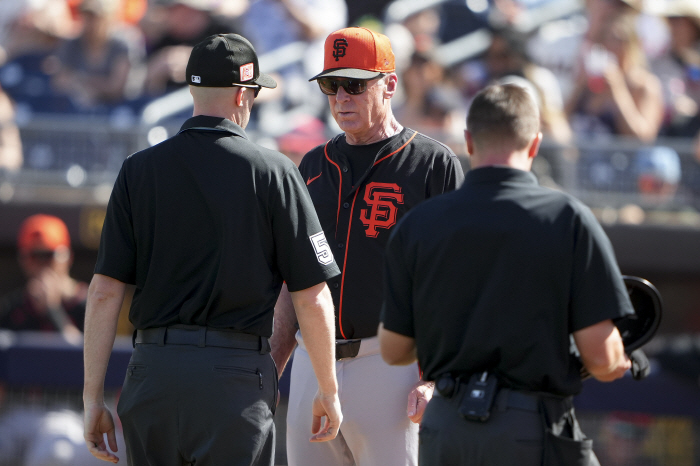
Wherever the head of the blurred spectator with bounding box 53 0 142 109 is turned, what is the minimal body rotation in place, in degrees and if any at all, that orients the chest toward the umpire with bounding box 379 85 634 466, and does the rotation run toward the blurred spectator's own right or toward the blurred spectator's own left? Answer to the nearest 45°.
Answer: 0° — they already face them

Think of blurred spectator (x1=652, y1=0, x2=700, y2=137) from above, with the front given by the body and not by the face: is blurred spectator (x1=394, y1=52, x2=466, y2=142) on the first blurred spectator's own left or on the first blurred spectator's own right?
on the first blurred spectator's own right

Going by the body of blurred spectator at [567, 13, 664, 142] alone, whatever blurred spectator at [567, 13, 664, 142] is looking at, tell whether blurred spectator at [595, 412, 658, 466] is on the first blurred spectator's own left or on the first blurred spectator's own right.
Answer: on the first blurred spectator's own left

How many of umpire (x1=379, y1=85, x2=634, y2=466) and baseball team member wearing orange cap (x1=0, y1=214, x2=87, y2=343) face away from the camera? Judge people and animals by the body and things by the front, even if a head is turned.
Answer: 1

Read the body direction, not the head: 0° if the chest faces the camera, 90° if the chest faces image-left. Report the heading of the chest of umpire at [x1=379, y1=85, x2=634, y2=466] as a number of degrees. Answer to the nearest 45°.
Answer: approximately 180°

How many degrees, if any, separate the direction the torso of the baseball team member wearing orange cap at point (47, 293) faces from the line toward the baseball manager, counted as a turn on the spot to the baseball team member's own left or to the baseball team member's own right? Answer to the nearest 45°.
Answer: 0° — they already face them

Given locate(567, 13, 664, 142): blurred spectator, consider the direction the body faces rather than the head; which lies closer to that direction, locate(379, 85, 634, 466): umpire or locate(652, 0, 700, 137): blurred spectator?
the umpire

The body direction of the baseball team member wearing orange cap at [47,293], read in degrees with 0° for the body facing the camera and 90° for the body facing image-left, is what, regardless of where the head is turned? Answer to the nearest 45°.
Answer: approximately 0°

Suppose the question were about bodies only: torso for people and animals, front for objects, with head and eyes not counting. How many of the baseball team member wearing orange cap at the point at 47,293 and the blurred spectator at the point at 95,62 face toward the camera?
2

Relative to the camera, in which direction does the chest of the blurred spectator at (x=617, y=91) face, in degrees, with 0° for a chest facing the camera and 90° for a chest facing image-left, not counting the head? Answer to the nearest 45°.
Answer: approximately 45°

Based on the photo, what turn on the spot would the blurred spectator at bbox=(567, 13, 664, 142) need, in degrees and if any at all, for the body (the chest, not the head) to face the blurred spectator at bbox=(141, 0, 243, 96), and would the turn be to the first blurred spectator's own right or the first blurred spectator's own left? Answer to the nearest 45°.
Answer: approximately 45° to the first blurred spectator's own right

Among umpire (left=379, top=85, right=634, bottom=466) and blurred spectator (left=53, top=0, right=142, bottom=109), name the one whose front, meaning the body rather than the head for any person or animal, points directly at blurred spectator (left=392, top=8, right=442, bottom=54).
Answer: the umpire
